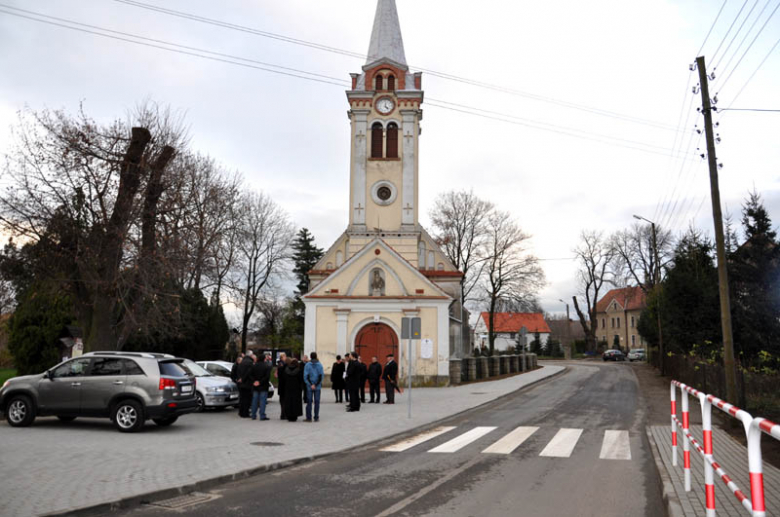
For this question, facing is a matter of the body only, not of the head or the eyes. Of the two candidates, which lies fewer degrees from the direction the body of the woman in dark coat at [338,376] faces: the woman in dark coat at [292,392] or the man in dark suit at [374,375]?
the woman in dark coat

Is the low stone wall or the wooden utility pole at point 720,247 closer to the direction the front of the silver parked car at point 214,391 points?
the wooden utility pole

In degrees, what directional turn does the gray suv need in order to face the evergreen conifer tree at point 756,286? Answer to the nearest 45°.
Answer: approximately 135° to its right

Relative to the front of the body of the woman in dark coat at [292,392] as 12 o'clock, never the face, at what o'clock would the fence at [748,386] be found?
The fence is roughly at 3 o'clock from the woman in dark coat.

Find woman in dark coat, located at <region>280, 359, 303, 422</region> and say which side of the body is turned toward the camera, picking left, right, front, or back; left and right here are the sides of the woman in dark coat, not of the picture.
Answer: back

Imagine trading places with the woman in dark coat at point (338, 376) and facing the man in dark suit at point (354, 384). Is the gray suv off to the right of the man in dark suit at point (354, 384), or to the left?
right

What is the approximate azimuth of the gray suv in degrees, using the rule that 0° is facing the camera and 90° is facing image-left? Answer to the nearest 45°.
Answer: approximately 135°
